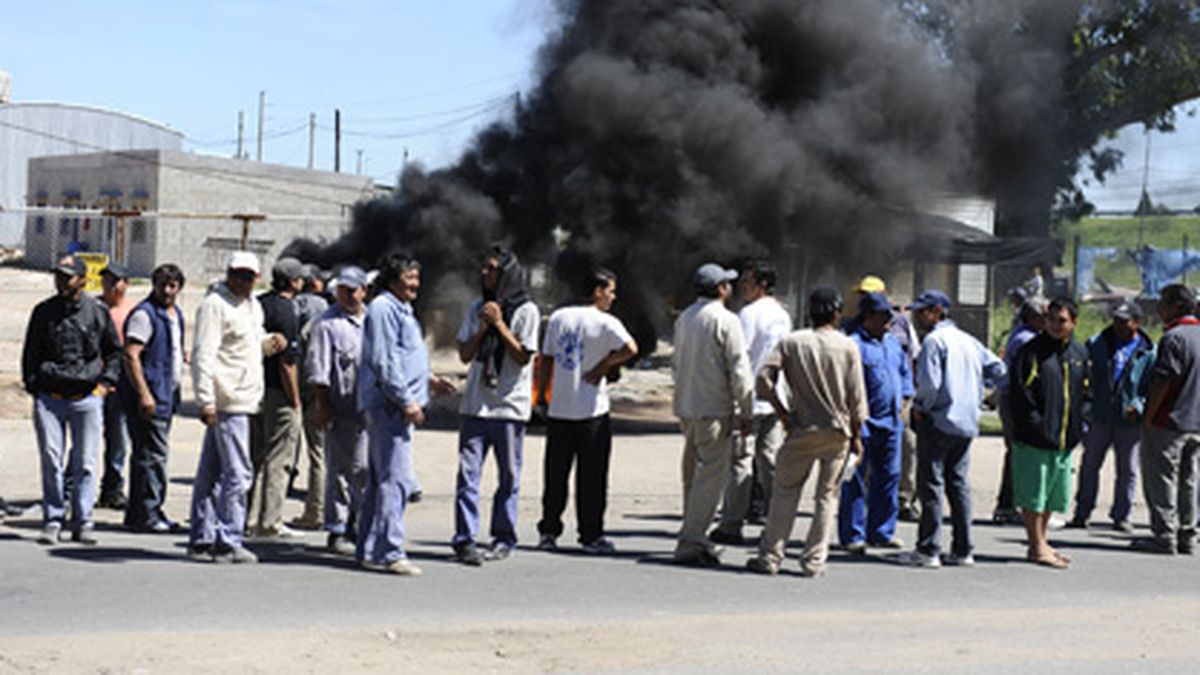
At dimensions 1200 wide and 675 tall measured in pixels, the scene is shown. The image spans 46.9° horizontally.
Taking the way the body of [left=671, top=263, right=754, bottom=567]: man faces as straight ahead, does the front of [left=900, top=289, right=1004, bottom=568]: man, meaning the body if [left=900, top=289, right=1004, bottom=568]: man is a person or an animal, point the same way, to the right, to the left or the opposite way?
to the left

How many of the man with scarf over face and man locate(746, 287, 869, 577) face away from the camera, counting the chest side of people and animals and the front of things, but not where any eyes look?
1

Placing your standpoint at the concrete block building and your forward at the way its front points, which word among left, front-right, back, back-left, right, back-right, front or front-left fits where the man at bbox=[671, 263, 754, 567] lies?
front-left

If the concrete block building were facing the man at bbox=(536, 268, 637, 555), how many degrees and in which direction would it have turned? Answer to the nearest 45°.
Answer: approximately 45° to its left

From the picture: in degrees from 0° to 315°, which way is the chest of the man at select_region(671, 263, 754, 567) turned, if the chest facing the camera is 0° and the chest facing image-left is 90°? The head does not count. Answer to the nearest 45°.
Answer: approximately 225°

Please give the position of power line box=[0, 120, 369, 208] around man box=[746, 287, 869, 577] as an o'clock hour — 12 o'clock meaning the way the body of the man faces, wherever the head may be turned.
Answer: The power line is roughly at 11 o'clock from the man.

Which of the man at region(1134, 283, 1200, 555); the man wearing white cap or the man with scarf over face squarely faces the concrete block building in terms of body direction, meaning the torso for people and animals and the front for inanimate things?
the man

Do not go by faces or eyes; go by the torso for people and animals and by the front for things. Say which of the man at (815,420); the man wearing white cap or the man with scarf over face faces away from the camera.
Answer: the man

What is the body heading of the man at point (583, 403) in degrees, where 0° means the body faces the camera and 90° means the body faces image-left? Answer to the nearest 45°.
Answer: approximately 225°

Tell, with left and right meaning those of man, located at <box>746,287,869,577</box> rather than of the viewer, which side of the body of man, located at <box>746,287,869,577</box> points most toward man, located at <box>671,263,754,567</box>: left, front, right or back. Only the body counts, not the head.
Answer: left

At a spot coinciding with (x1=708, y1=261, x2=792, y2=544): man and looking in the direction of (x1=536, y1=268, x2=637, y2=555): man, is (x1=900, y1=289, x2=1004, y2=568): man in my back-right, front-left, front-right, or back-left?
back-left

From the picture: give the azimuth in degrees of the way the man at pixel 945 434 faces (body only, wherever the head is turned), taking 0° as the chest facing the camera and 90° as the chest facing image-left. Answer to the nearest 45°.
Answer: approximately 135°

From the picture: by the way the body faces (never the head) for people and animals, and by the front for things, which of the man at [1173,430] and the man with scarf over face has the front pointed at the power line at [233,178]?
the man

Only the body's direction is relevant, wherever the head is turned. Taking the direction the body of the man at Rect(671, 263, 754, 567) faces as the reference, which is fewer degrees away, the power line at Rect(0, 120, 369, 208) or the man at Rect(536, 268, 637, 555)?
the power line

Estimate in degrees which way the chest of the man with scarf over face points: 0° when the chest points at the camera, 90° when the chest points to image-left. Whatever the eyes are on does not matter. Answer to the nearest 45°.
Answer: approximately 45°

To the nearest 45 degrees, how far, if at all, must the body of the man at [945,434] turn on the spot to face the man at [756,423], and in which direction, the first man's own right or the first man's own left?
approximately 45° to the first man's own left
